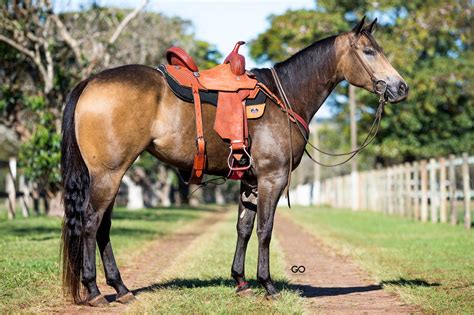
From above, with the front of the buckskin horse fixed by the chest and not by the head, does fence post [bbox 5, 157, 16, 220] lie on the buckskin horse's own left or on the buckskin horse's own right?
on the buckskin horse's own left

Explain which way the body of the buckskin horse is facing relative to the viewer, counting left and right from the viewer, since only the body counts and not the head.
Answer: facing to the right of the viewer

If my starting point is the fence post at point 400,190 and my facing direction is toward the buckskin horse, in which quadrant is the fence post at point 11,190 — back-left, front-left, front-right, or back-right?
front-right

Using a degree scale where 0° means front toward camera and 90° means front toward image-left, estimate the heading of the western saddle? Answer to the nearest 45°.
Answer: approximately 270°

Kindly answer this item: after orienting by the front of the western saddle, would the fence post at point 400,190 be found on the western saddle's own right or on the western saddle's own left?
on the western saddle's own left

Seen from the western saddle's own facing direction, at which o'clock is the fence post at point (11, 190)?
The fence post is roughly at 8 o'clock from the western saddle.

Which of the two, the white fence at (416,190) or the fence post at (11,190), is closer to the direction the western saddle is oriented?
the white fence
